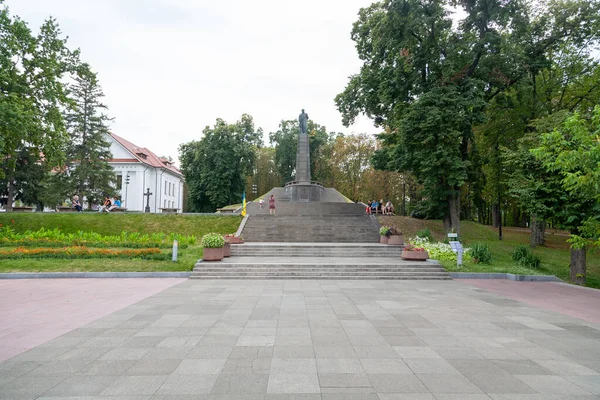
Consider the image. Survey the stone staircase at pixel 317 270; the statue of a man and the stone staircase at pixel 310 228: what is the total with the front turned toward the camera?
3

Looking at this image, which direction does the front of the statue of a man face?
toward the camera

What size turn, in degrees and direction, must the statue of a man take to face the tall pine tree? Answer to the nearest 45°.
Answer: approximately 90° to its right

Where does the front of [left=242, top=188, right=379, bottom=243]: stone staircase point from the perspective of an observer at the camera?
facing the viewer

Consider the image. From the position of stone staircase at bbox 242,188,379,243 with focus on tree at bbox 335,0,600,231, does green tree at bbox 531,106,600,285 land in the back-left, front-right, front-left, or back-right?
front-right

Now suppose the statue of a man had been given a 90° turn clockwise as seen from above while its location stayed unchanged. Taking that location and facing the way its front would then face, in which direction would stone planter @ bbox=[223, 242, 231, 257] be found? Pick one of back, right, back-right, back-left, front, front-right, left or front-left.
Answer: left

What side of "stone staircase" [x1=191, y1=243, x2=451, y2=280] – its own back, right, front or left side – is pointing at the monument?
back

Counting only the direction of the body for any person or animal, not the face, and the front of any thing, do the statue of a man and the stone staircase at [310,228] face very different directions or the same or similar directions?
same or similar directions

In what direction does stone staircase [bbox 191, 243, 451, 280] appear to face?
toward the camera

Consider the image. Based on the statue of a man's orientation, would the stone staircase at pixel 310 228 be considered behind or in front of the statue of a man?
in front

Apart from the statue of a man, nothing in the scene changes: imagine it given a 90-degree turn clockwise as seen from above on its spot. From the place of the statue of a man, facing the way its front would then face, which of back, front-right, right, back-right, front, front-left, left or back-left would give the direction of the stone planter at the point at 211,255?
left

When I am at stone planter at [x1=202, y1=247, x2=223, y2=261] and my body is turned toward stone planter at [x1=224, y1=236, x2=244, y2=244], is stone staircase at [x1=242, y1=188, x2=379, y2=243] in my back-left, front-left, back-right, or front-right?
front-right
